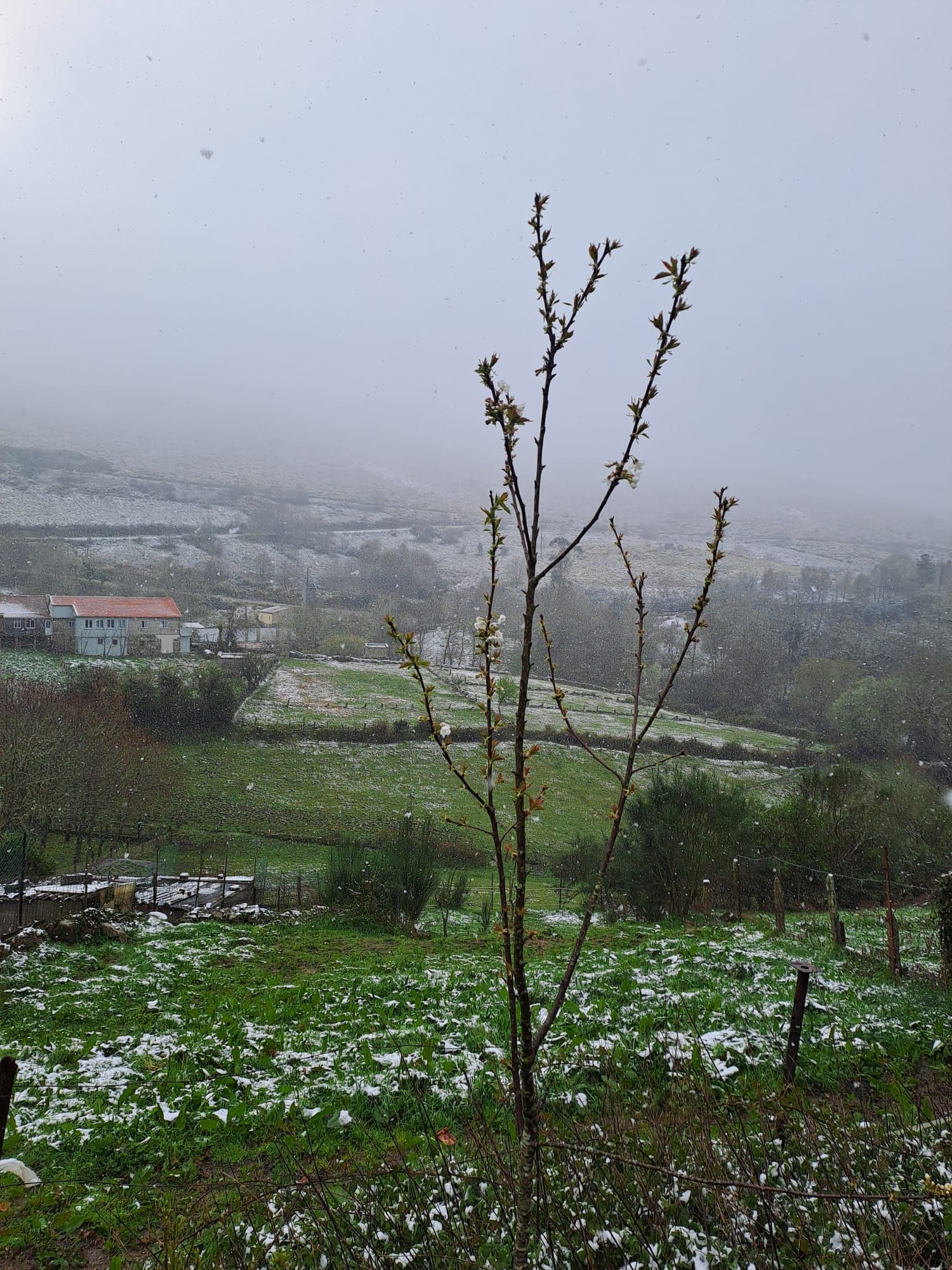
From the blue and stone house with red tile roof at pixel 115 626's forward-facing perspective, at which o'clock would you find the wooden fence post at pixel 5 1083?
The wooden fence post is roughly at 12 o'clock from the blue and stone house with red tile roof.

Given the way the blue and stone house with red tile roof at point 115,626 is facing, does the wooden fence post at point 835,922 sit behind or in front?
in front

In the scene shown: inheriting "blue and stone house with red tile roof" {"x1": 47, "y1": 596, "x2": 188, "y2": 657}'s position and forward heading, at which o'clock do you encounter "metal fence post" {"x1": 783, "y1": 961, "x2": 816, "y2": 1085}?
The metal fence post is roughly at 12 o'clock from the blue and stone house with red tile roof.

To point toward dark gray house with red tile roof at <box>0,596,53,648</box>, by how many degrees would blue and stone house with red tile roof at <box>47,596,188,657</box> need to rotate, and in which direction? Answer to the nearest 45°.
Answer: approximately 90° to its right

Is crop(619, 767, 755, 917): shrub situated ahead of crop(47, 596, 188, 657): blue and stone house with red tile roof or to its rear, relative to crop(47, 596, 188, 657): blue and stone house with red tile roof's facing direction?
ahead

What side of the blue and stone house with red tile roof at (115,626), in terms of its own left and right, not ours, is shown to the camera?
front

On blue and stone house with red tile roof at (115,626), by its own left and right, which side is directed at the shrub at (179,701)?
front
